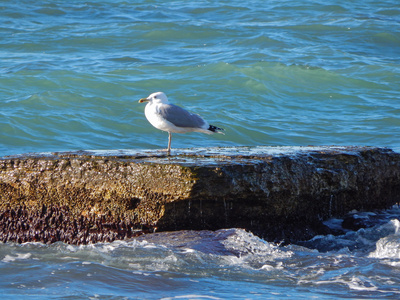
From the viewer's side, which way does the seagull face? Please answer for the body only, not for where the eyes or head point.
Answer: to the viewer's left
